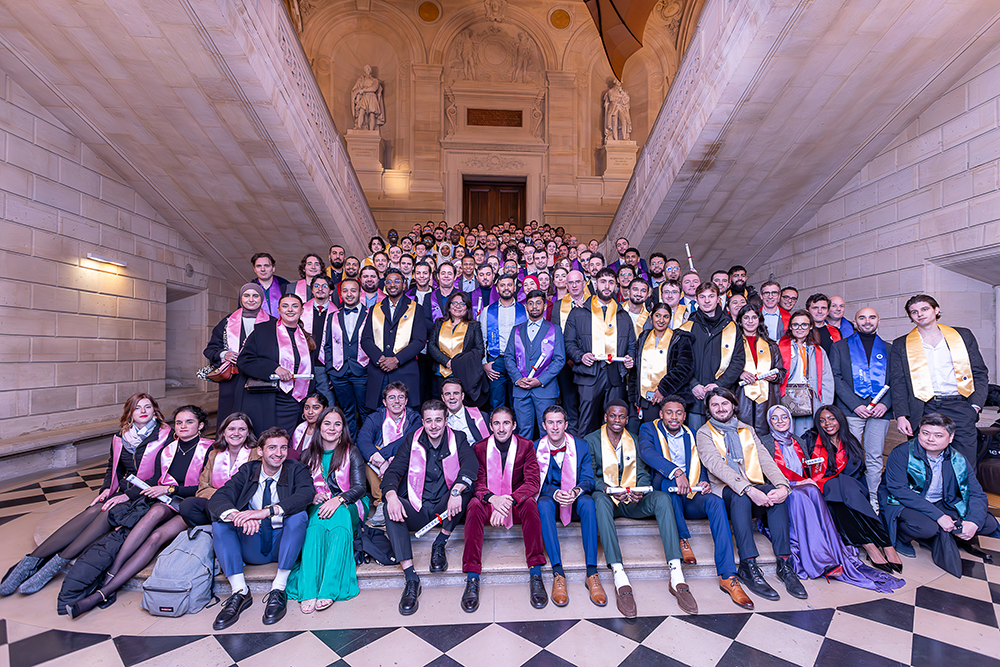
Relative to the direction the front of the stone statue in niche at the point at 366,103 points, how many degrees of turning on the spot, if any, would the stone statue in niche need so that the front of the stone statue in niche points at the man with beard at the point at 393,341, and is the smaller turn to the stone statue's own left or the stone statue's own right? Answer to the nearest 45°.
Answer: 0° — it already faces them

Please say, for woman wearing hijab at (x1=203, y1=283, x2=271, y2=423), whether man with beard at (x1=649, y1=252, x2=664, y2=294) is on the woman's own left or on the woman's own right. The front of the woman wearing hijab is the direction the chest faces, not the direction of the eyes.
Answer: on the woman's own left

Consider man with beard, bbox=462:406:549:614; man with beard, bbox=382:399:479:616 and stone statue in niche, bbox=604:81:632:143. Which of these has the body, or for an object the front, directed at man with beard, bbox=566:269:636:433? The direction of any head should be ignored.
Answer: the stone statue in niche

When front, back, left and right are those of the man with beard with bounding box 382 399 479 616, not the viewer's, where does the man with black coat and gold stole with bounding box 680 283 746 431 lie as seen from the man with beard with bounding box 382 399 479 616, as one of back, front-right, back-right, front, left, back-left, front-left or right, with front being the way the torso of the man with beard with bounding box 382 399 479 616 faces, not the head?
left

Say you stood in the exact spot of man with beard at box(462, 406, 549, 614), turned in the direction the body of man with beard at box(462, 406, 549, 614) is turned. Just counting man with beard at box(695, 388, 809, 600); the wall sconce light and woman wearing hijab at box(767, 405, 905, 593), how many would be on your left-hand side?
2

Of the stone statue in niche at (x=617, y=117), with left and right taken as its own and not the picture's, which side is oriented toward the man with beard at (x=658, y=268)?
front

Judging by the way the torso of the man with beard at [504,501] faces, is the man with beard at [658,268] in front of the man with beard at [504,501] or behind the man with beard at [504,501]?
behind

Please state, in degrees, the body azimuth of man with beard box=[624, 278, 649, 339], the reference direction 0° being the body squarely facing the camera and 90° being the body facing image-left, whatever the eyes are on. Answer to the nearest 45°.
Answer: approximately 0°

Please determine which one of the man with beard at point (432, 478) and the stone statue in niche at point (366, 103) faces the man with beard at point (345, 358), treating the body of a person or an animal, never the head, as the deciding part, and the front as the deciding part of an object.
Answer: the stone statue in niche

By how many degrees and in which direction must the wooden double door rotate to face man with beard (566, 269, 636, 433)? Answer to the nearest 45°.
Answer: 0° — it already faces them

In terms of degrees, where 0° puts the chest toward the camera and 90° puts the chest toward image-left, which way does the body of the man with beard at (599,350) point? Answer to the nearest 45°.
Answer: approximately 0°
